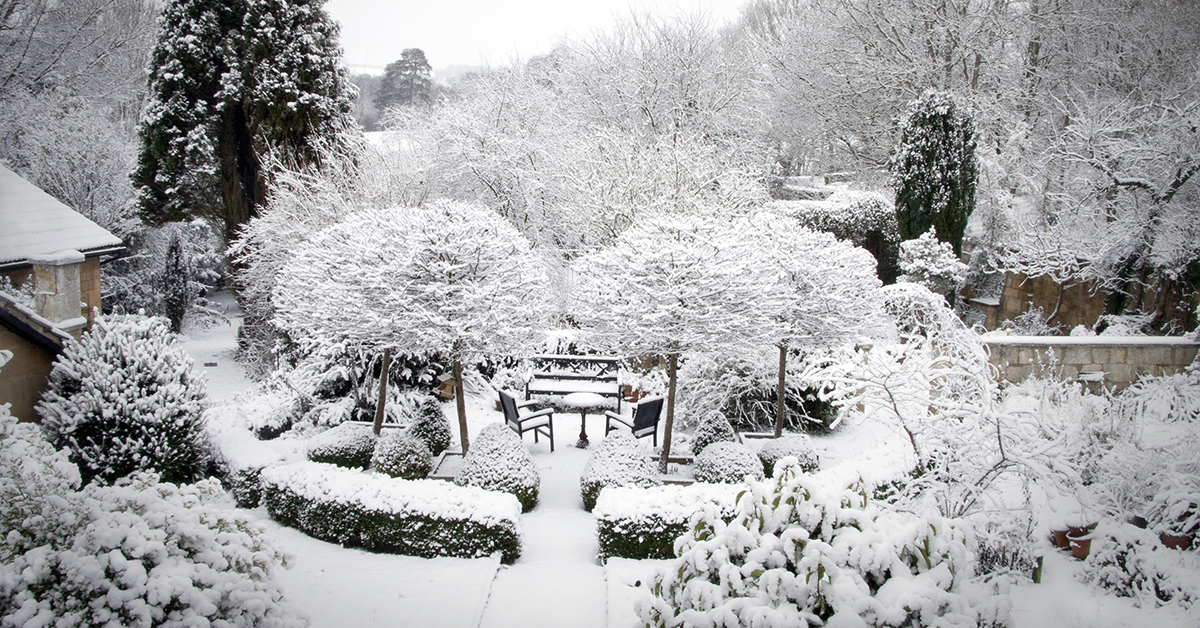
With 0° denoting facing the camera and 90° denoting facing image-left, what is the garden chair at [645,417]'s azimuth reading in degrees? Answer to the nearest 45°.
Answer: approximately 135°

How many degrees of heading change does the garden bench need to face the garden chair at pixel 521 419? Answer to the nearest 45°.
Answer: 0° — it already faces it

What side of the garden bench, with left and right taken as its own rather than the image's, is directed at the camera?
front

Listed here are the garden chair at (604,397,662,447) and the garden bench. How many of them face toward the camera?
1

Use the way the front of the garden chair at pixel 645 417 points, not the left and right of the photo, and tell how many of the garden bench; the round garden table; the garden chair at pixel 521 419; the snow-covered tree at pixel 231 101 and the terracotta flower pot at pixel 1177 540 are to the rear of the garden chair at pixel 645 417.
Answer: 1

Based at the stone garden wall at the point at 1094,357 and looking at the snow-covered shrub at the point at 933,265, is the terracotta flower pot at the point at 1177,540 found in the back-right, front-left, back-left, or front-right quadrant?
back-left

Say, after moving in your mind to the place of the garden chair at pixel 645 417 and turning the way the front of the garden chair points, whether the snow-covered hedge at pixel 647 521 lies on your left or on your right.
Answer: on your left

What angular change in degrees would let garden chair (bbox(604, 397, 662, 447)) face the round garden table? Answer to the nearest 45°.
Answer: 0° — it already faces it

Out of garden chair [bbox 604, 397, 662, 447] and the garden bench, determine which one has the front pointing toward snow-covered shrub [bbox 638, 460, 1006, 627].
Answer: the garden bench

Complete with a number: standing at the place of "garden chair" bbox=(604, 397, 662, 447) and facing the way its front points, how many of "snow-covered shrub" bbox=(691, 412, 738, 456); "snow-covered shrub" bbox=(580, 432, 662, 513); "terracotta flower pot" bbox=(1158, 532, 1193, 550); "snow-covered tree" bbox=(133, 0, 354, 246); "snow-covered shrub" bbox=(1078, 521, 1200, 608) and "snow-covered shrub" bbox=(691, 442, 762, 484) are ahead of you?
1

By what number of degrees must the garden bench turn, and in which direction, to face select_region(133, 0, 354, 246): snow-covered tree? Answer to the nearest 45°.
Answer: approximately 135° to its right

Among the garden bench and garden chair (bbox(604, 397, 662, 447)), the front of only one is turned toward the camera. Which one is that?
the garden bench
